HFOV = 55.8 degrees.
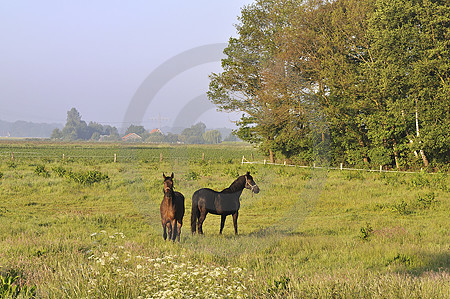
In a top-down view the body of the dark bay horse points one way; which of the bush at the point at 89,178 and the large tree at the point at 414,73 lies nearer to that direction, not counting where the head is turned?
the large tree

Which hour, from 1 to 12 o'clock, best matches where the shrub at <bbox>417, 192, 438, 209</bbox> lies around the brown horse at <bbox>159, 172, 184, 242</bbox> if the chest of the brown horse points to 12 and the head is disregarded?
The shrub is roughly at 8 o'clock from the brown horse.

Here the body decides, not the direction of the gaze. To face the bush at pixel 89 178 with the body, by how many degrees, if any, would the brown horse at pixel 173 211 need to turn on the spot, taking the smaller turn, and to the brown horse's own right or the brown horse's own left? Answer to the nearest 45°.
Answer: approximately 180°

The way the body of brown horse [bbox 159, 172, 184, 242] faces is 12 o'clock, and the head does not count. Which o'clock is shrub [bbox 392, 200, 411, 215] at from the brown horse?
The shrub is roughly at 8 o'clock from the brown horse.

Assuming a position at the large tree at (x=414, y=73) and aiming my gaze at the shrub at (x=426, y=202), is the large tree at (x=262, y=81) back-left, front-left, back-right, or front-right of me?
back-right

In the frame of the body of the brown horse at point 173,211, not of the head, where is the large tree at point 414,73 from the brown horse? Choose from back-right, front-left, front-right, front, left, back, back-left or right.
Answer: back-left

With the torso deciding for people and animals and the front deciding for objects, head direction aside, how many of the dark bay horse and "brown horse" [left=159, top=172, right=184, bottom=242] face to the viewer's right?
1

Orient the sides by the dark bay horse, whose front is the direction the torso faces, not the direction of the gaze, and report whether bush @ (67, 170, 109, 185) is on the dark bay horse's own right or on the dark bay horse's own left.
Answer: on the dark bay horse's own left

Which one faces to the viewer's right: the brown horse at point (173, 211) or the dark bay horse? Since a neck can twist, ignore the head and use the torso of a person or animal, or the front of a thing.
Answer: the dark bay horse

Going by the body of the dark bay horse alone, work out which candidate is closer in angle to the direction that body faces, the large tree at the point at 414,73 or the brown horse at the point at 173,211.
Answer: the large tree

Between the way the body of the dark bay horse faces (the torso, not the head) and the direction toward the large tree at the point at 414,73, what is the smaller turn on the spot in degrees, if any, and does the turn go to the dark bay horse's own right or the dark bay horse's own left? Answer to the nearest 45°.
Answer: approximately 45° to the dark bay horse's own left

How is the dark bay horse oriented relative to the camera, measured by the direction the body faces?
to the viewer's right

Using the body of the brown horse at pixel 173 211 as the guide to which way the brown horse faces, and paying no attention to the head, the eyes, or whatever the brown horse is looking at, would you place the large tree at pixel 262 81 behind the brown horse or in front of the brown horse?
behind

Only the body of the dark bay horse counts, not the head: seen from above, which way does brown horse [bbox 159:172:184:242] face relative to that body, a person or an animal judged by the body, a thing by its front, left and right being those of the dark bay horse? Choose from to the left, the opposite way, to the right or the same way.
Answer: to the right
